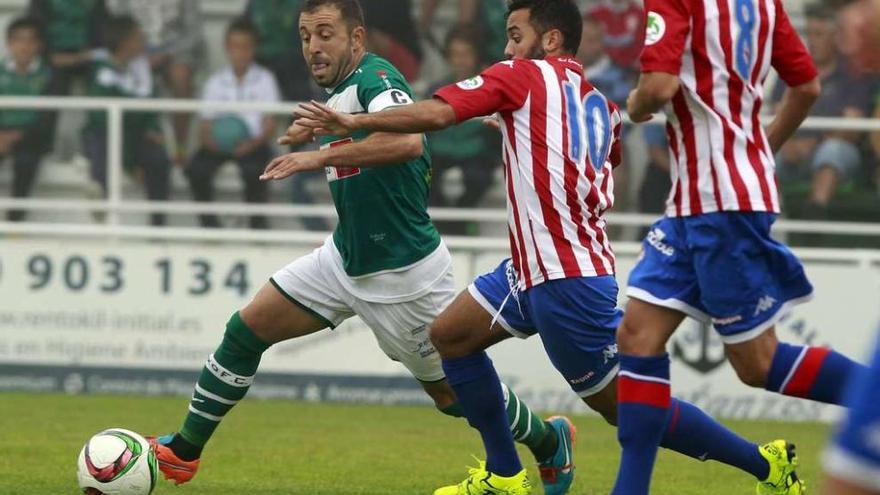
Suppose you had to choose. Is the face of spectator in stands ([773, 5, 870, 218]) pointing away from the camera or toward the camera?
toward the camera

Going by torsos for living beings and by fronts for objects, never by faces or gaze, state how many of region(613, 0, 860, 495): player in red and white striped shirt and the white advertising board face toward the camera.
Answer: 1

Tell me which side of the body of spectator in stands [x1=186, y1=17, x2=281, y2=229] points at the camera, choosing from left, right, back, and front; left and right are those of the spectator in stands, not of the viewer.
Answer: front

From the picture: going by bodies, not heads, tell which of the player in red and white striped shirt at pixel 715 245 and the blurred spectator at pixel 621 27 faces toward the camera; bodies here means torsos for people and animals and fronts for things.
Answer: the blurred spectator

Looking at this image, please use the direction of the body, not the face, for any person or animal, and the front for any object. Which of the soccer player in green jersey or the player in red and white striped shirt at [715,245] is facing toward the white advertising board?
the player in red and white striped shirt

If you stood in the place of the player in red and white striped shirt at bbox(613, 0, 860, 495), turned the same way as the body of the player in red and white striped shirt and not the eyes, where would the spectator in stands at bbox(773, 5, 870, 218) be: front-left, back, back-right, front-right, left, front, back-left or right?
front-right

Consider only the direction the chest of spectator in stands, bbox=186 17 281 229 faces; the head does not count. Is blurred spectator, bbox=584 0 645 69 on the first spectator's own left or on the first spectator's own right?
on the first spectator's own left

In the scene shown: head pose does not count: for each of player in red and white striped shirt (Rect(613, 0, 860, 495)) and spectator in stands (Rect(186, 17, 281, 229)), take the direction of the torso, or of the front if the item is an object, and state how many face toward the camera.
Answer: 1

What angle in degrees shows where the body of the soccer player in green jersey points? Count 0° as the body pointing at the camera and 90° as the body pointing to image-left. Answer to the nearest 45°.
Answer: approximately 45°

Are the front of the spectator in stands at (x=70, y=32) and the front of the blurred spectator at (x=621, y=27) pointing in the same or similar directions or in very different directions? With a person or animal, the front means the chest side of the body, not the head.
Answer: same or similar directions

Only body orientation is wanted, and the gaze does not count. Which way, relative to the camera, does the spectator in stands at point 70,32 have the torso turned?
toward the camera

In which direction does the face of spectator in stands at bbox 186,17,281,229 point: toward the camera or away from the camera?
toward the camera

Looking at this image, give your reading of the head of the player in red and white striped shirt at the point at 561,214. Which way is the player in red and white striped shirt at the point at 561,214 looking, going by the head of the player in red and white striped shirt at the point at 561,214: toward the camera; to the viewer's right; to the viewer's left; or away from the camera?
to the viewer's left

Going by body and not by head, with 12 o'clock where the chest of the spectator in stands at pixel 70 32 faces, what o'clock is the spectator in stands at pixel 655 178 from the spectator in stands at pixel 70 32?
the spectator in stands at pixel 655 178 is roughly at 10 o'clock from the spectator in stands at pixel 70 32.

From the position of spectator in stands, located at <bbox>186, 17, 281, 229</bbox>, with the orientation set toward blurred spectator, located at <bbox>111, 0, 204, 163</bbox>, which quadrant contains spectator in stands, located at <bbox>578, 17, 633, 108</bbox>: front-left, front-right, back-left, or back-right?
back-right

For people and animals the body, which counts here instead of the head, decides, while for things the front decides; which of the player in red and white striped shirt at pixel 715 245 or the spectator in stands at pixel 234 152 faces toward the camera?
the spectator in stands

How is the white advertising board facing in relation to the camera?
toward the camera

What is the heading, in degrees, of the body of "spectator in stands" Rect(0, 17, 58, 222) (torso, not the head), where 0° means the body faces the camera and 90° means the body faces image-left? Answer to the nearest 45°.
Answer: approximately 0°
